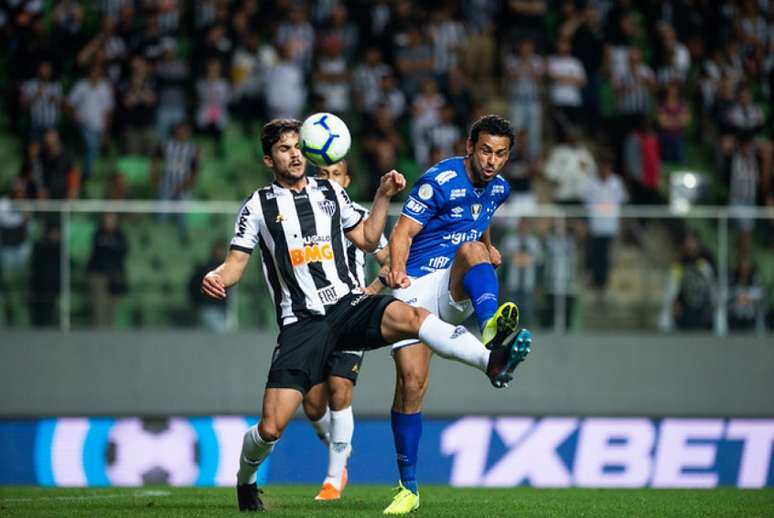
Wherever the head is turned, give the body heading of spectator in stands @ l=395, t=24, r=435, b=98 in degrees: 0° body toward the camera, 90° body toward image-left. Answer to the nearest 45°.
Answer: approximately 0°

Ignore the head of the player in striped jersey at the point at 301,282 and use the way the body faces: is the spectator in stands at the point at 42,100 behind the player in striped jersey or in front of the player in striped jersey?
behind

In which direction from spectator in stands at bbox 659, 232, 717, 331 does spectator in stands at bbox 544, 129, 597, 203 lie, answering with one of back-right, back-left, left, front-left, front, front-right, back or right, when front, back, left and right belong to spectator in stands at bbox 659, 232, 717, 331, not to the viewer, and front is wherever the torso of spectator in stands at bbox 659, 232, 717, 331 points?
back-right

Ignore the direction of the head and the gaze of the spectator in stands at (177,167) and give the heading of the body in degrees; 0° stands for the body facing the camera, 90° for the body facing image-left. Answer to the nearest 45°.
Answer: approximately 0°

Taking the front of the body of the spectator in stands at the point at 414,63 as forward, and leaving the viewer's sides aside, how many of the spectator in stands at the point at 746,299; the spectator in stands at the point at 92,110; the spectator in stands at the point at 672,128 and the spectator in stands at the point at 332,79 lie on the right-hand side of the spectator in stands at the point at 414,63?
2
